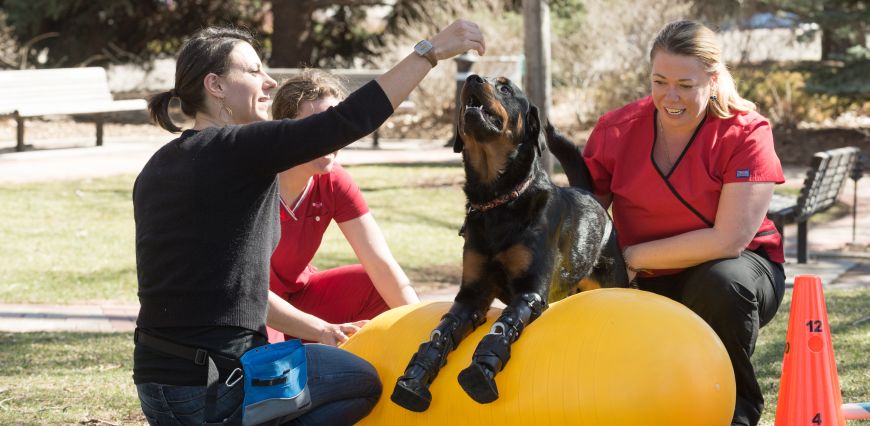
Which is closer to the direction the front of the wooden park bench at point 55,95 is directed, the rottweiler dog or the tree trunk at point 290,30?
the rottweiler dog

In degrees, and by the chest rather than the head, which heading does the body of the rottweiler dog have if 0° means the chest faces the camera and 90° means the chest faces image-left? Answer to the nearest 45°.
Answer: approximately 45°

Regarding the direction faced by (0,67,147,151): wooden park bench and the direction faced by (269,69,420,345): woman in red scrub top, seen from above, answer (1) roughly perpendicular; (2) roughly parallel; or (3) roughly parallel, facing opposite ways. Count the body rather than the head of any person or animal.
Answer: roughly perpendicular

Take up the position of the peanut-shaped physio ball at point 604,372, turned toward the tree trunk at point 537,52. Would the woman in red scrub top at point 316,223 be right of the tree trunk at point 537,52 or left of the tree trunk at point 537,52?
left
